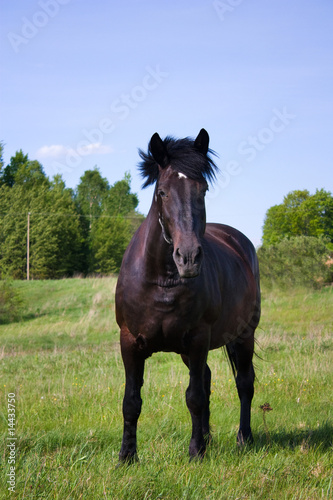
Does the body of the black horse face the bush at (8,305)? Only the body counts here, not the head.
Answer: no

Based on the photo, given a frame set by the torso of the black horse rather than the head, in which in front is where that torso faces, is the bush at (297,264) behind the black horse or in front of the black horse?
behind

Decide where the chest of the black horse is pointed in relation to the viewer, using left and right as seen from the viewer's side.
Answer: facing the viewer and to the left of the viewer

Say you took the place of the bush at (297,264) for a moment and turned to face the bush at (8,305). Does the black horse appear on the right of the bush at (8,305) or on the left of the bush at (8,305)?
left

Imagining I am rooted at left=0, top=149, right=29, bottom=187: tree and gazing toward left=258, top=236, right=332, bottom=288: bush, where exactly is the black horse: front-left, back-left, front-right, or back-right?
front-right

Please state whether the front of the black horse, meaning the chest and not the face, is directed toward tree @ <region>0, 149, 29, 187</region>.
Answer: no

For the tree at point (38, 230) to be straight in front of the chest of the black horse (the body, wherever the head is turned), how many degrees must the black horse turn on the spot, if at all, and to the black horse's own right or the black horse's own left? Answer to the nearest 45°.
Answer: approximately 135° to the black horse's own right
